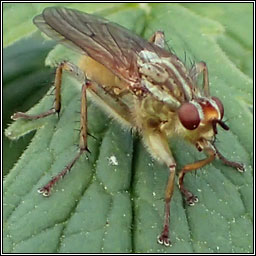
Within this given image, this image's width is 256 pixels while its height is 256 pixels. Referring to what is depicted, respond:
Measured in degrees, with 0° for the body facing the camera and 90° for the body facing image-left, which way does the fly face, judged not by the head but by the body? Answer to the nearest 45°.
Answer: approximately 315°
